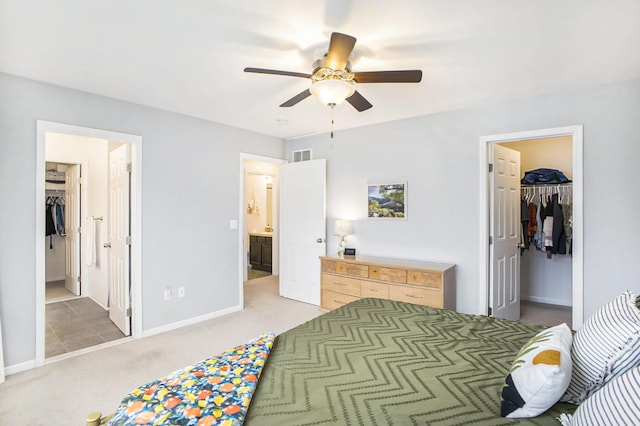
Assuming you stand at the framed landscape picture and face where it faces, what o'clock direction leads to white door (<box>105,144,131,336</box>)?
The white door is roughly at 1 o'clock from the framed landscape picture.

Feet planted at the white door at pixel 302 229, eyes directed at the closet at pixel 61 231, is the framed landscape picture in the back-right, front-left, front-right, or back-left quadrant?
back-left

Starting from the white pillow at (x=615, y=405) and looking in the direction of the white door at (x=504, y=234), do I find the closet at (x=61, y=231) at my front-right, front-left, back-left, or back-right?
front-left

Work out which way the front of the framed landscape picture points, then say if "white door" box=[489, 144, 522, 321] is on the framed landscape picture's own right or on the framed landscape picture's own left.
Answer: on the framed landscape picture's own left

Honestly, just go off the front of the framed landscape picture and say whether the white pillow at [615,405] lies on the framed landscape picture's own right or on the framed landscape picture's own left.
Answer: on the framed landscape picture's own left

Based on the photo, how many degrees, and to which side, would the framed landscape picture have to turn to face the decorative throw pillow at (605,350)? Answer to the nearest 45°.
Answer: approximately 45° to its left

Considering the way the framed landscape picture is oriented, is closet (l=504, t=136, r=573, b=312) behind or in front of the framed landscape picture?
behind

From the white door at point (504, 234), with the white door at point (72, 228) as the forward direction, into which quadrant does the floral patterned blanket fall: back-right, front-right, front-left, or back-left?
front-left

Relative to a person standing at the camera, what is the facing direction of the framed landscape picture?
facing the viewer and to the left of the viewer

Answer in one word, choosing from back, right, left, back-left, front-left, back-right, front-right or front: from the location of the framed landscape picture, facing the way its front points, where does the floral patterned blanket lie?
front-left

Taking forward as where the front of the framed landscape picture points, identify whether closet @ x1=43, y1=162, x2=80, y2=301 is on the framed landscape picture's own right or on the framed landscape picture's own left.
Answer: on the framed landscape picture's own right

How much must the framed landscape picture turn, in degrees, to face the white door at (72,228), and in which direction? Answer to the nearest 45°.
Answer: approximately 45° to its right
